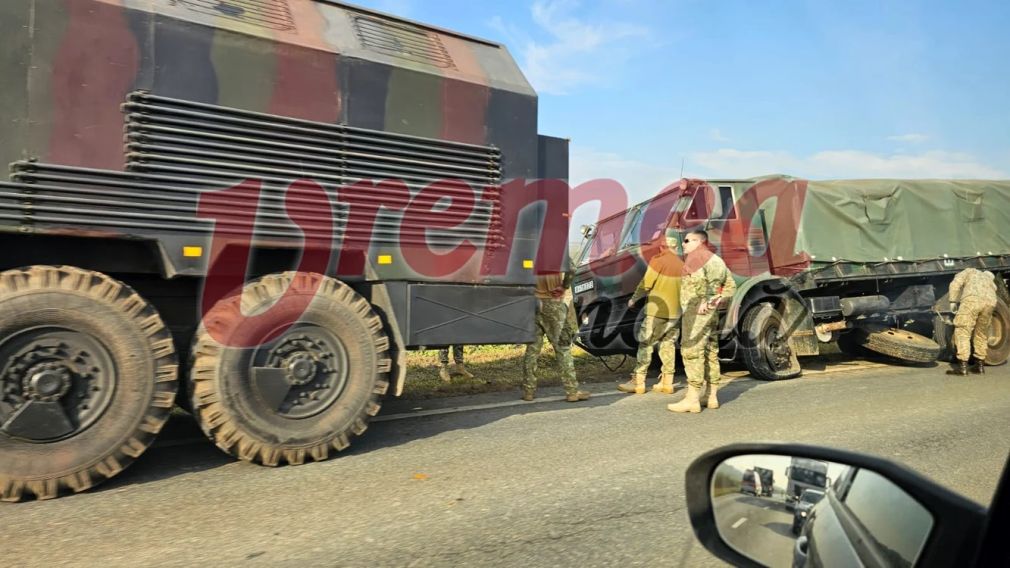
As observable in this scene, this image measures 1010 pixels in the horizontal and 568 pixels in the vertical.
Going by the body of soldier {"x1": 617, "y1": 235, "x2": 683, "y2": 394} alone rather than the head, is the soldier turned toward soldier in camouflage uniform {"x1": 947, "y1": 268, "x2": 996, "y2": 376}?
no

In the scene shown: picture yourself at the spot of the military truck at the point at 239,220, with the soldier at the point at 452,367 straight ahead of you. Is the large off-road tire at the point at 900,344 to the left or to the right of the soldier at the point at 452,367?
right

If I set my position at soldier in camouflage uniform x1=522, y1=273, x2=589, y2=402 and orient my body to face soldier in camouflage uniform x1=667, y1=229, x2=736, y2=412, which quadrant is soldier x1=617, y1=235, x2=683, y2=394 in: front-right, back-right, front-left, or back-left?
front-left

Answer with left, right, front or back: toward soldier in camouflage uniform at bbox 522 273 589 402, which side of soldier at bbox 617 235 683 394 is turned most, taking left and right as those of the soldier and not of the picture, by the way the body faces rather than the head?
left

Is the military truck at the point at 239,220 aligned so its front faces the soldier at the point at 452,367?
no

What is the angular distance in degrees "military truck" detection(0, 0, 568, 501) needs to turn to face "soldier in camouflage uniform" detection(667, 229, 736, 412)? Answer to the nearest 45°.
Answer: approximately 135° to its left

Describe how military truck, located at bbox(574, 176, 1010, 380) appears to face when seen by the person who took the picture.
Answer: facing the viewer and to the left of the viewer

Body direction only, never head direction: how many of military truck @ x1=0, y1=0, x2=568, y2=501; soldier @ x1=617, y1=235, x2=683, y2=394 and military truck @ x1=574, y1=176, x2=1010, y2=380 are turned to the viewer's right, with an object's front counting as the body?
0

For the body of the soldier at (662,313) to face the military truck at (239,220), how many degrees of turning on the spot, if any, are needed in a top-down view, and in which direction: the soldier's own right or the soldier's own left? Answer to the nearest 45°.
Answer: approximately 90° to the soldier's own left

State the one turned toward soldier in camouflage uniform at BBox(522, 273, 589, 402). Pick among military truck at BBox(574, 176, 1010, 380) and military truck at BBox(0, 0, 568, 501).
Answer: military truck at BBox(574, 176, 1010, 380)

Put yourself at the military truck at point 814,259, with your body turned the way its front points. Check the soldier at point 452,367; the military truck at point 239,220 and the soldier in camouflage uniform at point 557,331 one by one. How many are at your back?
0

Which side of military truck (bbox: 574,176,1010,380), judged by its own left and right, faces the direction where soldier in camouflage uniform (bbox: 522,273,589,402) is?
front

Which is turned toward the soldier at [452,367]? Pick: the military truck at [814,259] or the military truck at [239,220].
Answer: the military truck at [814,259]

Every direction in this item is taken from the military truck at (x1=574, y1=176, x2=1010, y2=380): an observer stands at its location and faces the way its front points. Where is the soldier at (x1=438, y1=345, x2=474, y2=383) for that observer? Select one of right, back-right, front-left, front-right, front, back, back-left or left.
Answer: front
